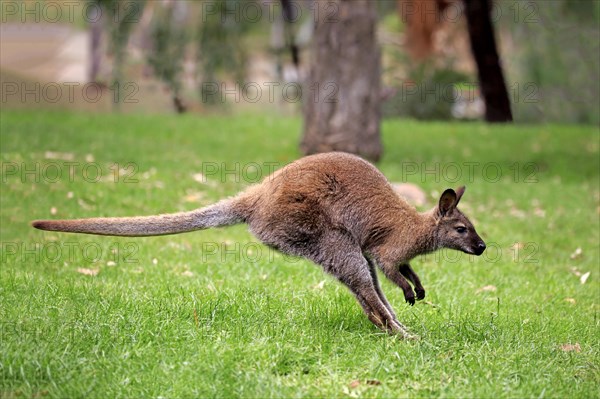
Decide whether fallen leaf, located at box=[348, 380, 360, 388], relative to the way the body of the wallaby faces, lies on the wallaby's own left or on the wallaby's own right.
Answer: on the wallaby's own right

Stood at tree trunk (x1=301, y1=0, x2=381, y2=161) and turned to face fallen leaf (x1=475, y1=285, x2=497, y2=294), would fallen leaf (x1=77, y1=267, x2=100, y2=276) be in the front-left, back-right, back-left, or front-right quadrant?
front-right

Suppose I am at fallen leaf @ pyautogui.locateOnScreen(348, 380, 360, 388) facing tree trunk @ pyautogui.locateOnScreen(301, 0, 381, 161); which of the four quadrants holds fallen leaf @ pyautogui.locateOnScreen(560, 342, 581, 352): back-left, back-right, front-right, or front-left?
front-right

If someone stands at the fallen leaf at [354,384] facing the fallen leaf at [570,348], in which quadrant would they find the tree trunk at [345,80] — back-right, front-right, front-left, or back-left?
front-left

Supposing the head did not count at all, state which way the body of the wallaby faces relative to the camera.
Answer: to the viewer's right

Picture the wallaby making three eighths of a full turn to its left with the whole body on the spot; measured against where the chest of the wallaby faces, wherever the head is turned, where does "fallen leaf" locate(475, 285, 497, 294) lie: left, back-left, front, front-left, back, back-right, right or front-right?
right

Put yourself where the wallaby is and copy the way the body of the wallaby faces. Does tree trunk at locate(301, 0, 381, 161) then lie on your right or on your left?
on your left

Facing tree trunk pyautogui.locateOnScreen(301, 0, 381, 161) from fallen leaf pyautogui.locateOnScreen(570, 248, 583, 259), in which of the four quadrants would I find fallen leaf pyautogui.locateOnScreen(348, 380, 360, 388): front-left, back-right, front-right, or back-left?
back-left

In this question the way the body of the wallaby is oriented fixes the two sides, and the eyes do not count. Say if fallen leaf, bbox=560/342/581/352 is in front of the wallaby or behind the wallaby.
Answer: in front

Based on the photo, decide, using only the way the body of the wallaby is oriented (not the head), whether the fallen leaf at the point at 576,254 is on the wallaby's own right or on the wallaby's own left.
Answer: on the wallaby's own left

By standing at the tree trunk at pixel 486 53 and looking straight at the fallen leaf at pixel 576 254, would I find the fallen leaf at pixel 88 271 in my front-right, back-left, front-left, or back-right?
front-right

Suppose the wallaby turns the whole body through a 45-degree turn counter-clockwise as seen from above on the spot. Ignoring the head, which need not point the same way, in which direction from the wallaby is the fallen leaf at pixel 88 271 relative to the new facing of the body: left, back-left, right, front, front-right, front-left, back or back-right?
left
